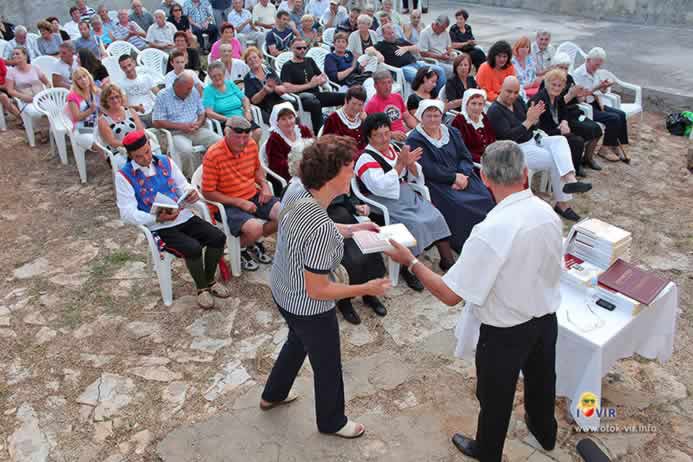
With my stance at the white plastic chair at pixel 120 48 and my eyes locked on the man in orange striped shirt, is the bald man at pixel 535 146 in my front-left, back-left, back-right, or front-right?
front-left

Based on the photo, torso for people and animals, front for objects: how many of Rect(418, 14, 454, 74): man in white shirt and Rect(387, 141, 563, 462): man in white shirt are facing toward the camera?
1

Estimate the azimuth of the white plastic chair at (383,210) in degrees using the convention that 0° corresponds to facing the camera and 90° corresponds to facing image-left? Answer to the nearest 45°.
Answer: approximately 315°

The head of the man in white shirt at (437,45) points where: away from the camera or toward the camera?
toward the camera

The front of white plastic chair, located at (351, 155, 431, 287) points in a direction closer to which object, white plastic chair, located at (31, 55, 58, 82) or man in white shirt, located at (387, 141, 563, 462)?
the man in white shirt

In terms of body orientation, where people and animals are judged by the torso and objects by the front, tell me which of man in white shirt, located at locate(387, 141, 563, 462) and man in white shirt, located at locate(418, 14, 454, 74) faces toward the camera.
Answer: man in white shirt, located at locate(418, 14, 454, 74)

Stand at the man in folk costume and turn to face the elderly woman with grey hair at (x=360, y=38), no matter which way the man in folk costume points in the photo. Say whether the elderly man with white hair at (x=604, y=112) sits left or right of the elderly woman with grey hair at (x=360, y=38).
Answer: right

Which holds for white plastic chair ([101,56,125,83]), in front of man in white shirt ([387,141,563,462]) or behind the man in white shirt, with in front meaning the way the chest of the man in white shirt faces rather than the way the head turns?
in front

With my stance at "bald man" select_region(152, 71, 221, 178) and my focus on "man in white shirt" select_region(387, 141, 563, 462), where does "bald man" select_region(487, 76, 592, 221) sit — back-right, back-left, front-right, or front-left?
front-left

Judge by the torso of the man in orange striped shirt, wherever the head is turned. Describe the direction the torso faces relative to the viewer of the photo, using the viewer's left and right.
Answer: facing the viewer and to the right of the viewer

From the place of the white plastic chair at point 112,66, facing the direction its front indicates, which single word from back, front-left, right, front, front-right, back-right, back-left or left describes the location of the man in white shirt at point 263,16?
left

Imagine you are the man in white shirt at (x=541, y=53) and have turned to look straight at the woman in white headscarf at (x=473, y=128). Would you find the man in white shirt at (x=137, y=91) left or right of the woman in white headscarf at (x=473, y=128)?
right

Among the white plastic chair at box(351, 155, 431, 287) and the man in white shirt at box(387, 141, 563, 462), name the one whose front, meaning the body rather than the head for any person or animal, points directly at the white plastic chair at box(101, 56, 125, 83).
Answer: the man in white shirt

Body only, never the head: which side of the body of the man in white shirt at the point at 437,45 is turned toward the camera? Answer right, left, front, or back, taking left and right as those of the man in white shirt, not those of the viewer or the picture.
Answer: front

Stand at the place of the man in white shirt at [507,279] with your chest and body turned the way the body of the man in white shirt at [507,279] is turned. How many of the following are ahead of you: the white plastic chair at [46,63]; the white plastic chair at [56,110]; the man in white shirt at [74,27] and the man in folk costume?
4

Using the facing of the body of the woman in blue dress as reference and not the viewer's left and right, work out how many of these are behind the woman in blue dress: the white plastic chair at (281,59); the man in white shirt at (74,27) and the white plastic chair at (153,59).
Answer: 3

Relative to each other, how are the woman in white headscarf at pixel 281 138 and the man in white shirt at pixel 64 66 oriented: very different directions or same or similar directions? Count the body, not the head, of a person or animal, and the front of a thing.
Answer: same or similar directions

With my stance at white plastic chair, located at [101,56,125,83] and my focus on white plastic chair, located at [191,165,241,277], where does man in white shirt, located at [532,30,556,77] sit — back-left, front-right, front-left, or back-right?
front-left
